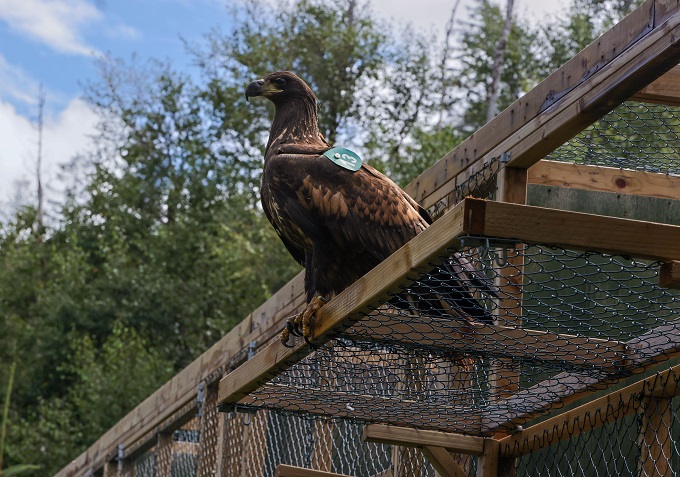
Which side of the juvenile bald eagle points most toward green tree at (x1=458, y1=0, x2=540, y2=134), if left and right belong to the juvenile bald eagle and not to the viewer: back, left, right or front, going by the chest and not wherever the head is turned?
right

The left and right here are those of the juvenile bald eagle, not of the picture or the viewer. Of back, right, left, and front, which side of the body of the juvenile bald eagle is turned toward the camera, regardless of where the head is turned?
left
